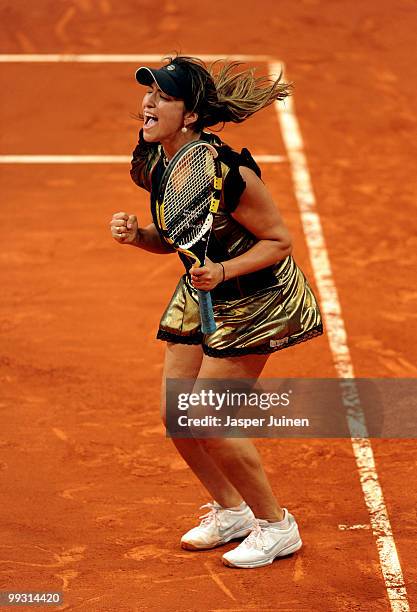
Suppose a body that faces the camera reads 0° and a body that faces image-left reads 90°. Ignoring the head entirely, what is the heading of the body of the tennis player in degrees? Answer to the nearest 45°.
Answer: approximately 45°
